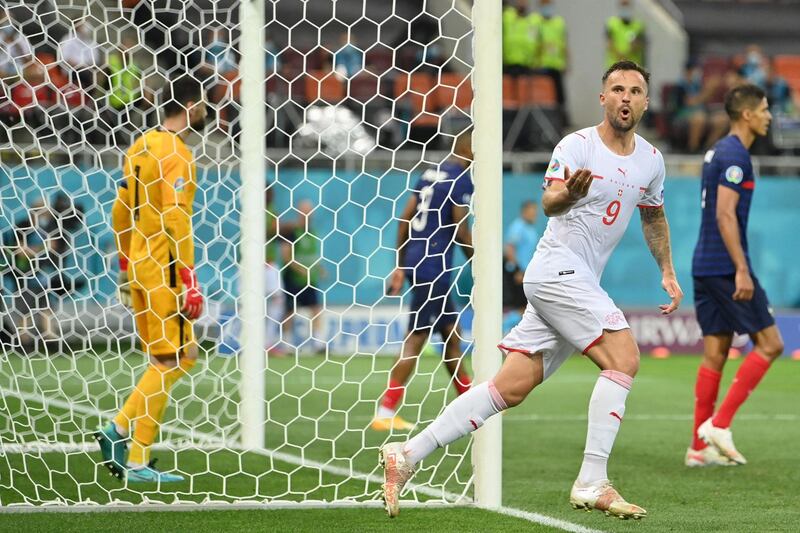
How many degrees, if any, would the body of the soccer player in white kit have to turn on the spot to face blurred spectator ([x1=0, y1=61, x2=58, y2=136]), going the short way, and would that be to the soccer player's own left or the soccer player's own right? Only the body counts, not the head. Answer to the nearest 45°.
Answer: approximately 180°

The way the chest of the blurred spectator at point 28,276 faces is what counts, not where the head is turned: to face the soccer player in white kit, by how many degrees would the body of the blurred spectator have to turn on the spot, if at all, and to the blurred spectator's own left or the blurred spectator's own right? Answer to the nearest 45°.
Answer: approximately 45° to the blurred spectator's own left

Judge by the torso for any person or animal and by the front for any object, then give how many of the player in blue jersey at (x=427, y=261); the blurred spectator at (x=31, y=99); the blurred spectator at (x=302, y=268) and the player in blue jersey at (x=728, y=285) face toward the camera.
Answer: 2

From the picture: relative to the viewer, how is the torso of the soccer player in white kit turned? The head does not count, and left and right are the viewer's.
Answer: facing the viewer and to the right of the viewer

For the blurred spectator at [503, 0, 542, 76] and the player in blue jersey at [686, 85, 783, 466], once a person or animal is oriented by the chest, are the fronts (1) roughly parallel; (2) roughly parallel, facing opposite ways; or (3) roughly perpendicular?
roughly perpendicular
